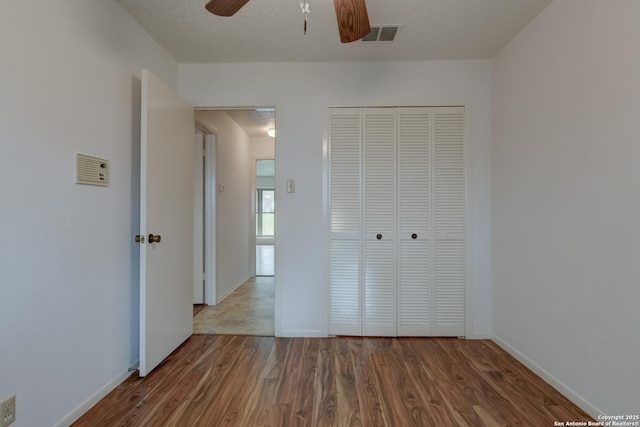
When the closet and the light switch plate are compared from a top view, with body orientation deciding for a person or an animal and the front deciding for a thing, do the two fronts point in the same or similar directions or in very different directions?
same or similar directions

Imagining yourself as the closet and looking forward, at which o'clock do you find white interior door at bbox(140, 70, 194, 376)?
The white interior door is roughly at 2 o'clock from the closet.

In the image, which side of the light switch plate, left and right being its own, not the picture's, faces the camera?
front

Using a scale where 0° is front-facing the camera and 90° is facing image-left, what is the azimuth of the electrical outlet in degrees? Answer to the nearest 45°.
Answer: approximately 315°

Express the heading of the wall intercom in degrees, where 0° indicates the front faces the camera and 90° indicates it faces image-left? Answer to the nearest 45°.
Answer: approximately 315°

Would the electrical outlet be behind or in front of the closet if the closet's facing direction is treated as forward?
in front

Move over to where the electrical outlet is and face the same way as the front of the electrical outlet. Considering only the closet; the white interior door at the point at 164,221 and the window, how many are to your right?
0

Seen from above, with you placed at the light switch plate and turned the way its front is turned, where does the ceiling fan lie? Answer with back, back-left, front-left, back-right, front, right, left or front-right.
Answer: front

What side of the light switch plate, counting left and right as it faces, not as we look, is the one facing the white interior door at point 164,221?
right

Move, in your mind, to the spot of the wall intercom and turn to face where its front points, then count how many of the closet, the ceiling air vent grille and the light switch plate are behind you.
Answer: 0

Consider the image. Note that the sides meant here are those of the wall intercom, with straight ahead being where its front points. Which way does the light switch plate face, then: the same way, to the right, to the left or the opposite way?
to the right

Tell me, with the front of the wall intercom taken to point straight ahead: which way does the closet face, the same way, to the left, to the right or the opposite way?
to the right

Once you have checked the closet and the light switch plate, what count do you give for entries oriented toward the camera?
2

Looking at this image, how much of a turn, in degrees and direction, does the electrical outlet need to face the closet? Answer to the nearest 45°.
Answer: approximately 45° to its left

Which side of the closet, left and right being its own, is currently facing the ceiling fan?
front
